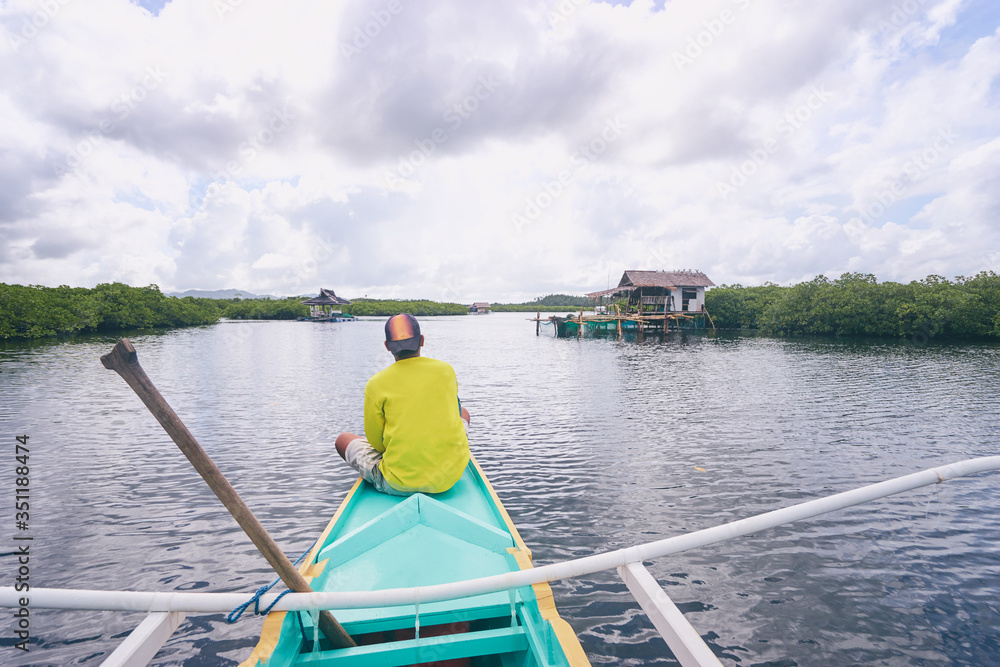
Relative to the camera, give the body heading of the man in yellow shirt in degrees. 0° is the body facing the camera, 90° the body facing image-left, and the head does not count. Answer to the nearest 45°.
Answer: approximately 180°

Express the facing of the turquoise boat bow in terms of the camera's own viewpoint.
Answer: facing away from the viewer

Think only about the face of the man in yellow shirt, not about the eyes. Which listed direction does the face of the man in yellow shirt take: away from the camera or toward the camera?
away from the camera
